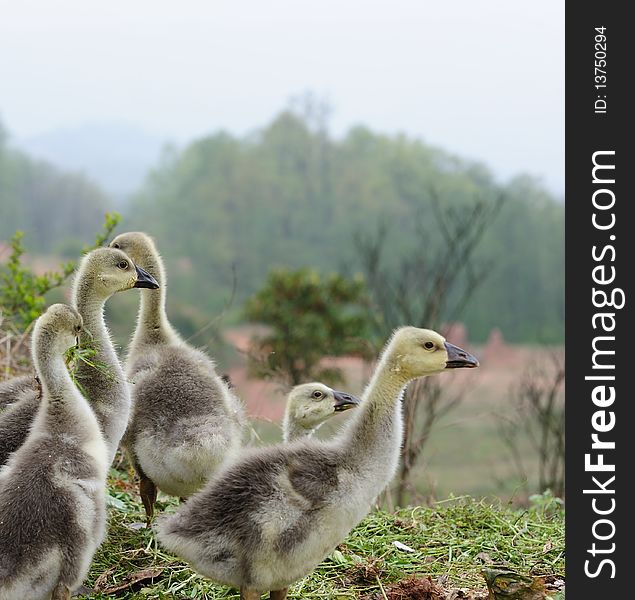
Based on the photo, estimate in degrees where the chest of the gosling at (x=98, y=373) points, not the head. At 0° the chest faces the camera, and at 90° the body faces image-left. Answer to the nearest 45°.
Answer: approximately 270°

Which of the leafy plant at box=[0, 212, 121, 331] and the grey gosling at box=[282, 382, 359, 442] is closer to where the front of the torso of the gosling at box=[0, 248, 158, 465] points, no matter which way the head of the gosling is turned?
the grey gosling

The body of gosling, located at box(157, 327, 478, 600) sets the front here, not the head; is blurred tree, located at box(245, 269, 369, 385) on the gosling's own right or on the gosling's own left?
on the gosling's own left

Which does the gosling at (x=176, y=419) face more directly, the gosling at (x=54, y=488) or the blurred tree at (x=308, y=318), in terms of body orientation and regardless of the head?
the blurred tree

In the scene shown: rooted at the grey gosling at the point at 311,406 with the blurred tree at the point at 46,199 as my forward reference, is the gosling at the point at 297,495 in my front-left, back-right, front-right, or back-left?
back-left

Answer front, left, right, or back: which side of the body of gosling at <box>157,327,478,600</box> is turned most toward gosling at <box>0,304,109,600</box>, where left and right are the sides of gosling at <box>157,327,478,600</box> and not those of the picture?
back

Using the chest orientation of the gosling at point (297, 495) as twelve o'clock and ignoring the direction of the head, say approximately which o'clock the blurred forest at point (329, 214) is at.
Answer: The blurred forest is roughly at 9 o'clock from the gosling.
